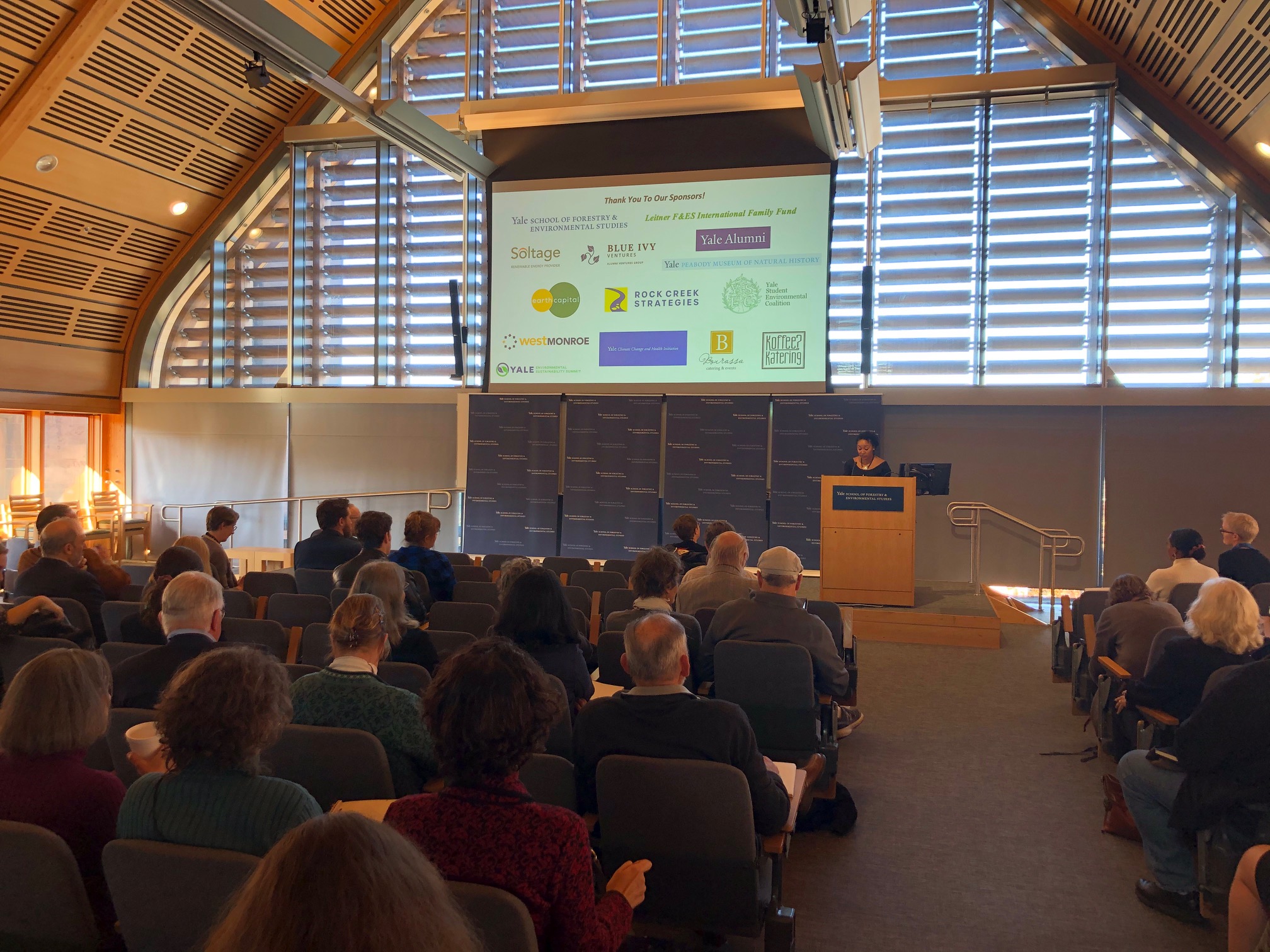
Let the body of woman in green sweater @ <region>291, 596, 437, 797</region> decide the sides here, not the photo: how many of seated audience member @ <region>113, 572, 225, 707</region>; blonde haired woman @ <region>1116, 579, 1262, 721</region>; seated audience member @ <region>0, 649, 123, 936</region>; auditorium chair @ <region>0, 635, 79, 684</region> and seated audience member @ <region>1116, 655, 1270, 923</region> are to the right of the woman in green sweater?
2

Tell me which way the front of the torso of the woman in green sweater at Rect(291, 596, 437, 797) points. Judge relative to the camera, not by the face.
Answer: away from the camera

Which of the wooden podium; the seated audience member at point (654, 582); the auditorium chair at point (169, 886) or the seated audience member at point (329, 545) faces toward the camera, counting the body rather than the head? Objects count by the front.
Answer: the wooden podium

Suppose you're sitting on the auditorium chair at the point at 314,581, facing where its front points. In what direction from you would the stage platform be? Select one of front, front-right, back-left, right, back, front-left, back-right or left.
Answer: front-right

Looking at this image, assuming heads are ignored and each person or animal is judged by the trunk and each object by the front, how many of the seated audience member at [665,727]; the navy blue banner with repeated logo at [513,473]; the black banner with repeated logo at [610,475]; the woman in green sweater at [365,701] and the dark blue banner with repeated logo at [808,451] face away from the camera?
2

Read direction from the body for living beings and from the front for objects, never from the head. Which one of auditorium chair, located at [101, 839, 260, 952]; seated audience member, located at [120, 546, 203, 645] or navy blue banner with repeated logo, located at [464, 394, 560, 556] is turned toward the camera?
the navy blue banner with repeated logo

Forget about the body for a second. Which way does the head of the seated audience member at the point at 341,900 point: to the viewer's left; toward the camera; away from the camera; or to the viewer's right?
away from the camera

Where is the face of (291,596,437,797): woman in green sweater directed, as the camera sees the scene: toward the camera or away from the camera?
away from the camera

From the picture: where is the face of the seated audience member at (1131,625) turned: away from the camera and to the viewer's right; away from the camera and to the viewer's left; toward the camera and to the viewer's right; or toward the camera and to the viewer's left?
away from the camera and to the viewer's left

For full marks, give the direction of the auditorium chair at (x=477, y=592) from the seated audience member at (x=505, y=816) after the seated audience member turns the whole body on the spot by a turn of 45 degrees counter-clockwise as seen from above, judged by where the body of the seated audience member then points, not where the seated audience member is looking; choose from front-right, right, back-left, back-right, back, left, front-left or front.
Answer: front-right

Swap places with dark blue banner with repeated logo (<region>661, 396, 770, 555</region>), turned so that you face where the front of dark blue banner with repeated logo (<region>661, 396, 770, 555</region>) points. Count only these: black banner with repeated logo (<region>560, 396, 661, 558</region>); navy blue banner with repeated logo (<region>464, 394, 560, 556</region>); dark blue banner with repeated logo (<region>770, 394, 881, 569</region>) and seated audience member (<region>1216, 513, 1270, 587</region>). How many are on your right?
2

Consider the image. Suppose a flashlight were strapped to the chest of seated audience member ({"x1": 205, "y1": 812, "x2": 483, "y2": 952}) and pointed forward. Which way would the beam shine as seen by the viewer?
away from the camera

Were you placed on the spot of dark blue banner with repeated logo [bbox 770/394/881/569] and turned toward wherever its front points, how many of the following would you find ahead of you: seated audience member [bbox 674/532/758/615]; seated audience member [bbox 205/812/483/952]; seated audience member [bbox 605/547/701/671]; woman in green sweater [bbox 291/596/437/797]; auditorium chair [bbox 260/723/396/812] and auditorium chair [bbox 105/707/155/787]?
6

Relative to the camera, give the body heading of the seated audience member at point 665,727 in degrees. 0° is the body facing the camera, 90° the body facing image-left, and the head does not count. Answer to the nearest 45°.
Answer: approximately 180°

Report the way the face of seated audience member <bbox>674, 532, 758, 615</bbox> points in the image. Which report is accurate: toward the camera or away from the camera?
away from the camera

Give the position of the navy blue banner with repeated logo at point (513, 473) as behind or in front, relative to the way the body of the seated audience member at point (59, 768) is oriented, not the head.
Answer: in front

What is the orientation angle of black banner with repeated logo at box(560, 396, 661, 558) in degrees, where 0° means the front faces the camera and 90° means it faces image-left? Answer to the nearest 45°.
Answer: approximately 0°

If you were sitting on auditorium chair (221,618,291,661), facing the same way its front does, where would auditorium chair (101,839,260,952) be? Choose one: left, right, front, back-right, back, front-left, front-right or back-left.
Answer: back

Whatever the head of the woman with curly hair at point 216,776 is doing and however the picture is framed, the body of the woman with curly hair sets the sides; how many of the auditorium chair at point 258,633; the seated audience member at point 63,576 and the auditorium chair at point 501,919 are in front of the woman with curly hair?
2
